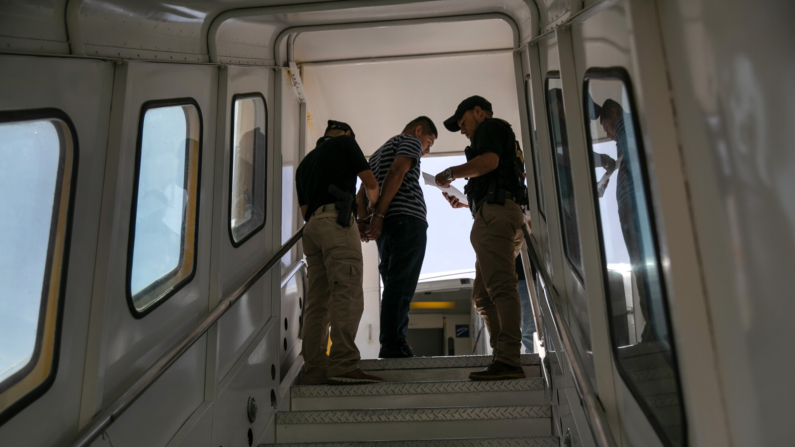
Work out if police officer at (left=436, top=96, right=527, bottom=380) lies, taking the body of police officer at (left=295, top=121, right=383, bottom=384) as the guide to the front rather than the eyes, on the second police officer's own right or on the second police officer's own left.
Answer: on the second police officer's own right

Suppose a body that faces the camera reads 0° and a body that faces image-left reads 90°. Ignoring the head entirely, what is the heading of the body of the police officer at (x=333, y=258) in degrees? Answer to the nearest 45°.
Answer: approximately 225°

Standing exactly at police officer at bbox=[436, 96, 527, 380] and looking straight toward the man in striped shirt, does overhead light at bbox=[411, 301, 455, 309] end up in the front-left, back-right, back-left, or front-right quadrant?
front-right

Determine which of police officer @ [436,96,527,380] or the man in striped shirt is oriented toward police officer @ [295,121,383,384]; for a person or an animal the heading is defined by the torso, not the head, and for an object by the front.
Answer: police officer @ [436,96,527,380]

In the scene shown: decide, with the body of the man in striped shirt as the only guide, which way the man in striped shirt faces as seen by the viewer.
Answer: to the viewer's right

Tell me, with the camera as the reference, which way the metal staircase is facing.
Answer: facing the viewer

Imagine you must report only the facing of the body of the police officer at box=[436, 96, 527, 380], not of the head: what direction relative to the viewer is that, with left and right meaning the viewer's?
facing to the left of the viewer

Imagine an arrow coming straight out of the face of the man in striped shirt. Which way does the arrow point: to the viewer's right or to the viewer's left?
to the viewer's right

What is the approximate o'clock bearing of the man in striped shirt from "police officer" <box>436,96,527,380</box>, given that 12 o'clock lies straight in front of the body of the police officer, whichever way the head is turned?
The man in striped shirt is roughly at 1 o'clock from the police officer.

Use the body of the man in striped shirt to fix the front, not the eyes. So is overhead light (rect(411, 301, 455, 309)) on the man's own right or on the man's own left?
on the man's own left

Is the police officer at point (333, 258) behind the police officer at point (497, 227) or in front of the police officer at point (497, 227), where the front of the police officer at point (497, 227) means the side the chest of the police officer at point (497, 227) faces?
in front
